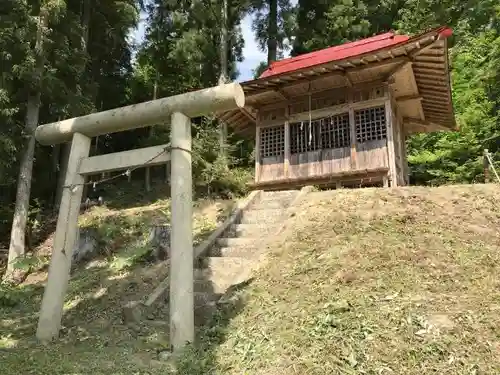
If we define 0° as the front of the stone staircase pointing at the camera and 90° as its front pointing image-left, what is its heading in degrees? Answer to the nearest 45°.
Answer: approximately 45°
